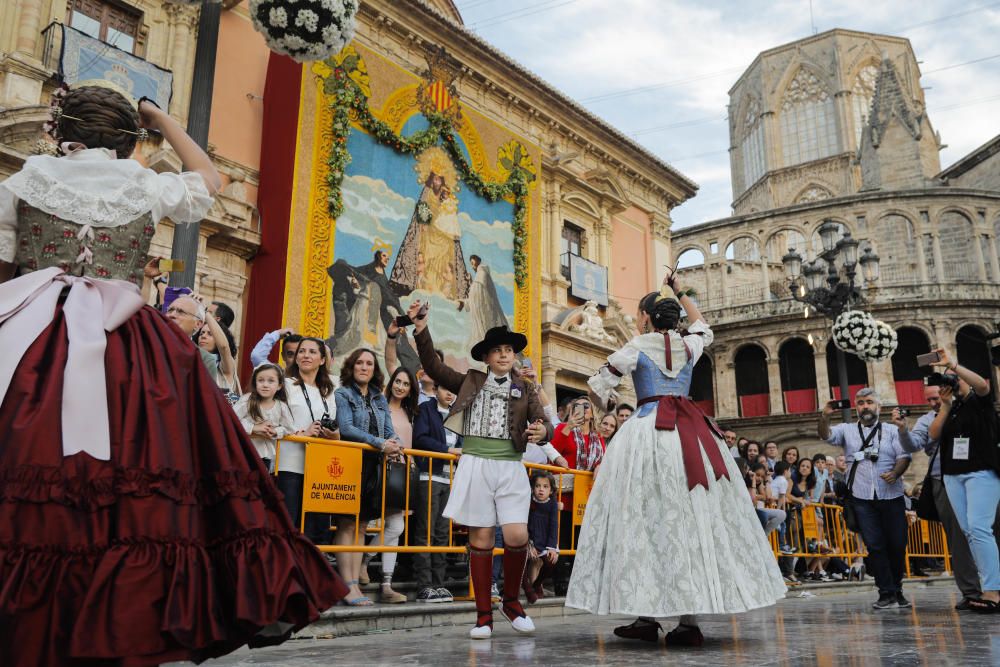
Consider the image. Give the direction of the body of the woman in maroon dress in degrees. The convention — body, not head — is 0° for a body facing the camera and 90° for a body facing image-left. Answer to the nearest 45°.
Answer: approximately 180°

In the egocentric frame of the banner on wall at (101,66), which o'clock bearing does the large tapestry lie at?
The large tapestry is roughly at 10 o'clock from the banner on wall.

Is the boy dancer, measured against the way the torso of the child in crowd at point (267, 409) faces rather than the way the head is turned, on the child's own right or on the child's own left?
on the child's own left

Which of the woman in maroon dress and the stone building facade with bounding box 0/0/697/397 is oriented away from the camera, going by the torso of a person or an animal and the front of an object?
the woman in maroon dress

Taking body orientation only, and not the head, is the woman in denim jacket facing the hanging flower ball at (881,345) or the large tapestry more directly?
the hanging flower ball

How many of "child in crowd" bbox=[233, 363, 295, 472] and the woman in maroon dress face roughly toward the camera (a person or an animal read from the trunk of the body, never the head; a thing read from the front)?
1

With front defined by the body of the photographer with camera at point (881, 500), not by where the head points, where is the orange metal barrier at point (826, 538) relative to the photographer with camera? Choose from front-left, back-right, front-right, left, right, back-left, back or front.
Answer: back

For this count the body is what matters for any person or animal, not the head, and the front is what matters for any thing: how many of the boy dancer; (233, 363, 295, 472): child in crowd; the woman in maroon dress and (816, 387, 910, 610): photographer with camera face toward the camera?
3

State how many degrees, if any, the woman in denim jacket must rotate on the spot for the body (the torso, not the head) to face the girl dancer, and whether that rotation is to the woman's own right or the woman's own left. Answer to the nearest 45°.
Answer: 0° — they already face them
